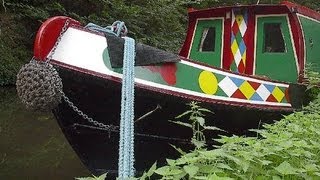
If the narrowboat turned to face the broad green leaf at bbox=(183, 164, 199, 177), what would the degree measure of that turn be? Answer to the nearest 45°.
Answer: approximately 45° to its left

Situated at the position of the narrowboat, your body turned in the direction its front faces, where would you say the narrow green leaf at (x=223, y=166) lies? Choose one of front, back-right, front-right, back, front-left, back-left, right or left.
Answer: front-left

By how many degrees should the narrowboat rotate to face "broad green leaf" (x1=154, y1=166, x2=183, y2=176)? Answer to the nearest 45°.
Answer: approximately 45° to its left

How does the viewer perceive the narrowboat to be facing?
facing the viewer and to the left of the viewer
